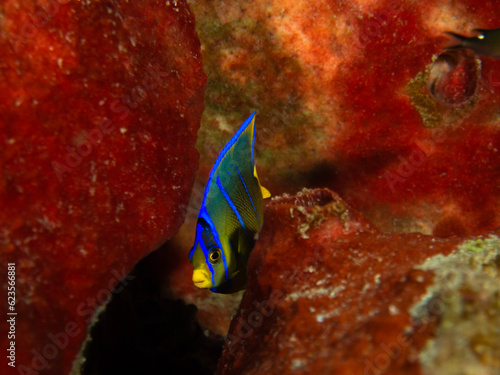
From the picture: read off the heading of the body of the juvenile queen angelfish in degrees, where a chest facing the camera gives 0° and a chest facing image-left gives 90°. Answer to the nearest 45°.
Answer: approximately 45°

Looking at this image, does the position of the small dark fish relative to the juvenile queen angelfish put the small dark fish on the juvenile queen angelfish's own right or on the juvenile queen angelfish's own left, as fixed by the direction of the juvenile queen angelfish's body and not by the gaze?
on the juvenile queen angelfish's own left

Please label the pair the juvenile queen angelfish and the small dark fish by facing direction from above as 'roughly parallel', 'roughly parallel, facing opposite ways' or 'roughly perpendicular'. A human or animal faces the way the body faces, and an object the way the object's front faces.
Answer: roughly perpendicular
